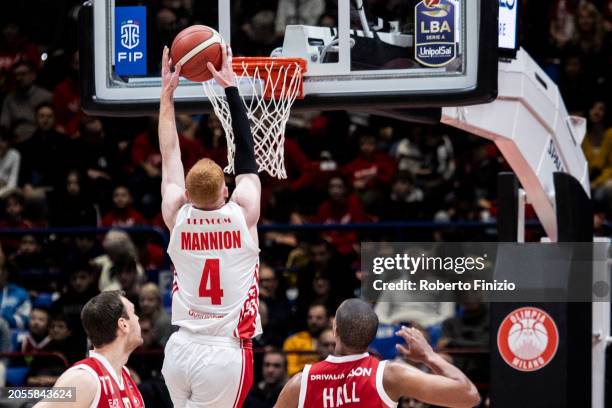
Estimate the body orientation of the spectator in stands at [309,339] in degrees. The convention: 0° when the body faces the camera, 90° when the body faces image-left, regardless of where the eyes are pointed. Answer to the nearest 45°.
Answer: approximately 0°

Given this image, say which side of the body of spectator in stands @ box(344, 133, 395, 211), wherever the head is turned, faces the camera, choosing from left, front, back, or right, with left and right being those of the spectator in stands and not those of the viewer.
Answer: front

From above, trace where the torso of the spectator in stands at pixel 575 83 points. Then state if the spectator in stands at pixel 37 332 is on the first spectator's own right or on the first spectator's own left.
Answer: on the first spectator's own right

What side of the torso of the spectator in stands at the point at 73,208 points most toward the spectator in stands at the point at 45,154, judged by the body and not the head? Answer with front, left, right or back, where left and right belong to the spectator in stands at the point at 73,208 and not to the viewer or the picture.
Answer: back

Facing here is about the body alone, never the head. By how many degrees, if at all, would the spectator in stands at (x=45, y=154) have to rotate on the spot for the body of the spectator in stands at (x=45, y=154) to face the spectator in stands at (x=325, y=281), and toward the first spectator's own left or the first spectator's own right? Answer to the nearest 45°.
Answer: approximately 45° to the first spectator's own left

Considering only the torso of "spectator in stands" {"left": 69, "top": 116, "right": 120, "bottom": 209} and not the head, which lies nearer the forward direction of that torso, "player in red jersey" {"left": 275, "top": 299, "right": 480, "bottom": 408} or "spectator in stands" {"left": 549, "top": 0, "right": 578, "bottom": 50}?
the player in red jersey

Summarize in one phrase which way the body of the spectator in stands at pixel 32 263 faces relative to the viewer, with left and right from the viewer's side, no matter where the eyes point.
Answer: facing the viewer

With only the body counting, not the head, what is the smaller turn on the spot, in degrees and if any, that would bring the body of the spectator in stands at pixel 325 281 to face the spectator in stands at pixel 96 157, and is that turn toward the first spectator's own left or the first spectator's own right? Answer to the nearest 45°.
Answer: approximately 135° to the first spectator's own right

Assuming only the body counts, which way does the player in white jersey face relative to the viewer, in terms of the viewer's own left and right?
facing away from the viewer

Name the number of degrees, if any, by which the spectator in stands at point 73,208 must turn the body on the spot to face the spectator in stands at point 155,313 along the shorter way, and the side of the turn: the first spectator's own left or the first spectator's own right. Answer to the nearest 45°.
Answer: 0° — they already face them

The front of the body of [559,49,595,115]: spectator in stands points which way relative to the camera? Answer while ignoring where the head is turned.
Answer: toward the camera

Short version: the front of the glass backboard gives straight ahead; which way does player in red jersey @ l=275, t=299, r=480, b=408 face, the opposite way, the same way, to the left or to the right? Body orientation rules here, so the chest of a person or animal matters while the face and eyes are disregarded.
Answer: the opposite way

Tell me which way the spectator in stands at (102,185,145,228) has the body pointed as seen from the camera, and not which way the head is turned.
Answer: toward the camera
